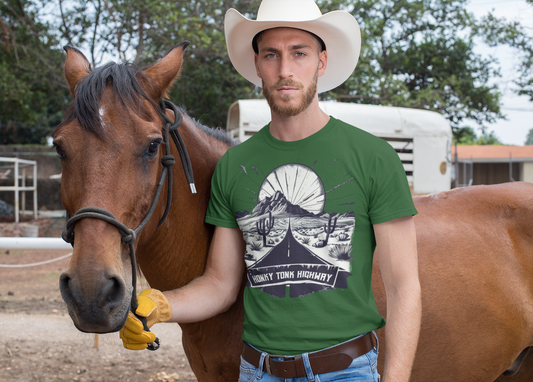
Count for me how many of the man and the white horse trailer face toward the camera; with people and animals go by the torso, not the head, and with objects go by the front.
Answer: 1

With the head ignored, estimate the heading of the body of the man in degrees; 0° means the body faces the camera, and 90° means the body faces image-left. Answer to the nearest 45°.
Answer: approximately 0°

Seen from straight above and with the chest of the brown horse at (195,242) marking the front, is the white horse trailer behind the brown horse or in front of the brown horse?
behind

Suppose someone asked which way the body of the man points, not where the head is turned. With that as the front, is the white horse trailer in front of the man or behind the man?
behind

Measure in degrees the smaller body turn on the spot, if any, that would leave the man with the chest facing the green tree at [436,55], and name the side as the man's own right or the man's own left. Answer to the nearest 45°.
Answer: approximately 180°
